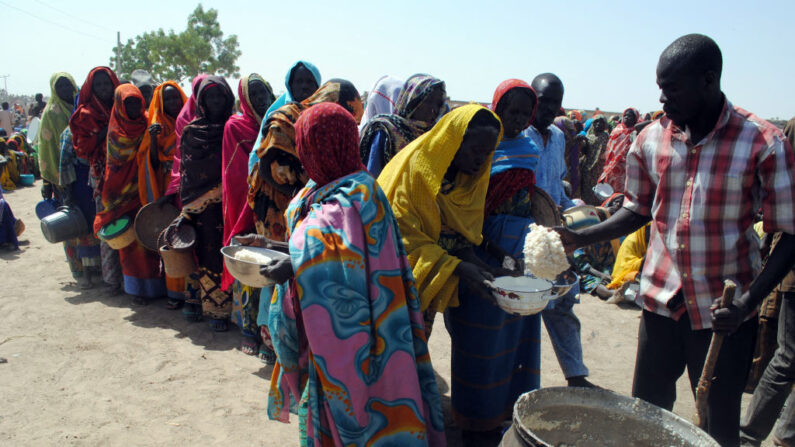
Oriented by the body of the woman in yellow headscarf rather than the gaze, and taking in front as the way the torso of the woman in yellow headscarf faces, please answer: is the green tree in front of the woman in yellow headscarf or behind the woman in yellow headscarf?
behind

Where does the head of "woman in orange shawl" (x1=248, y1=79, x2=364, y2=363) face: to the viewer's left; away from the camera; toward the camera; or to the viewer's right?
to the viewer's right

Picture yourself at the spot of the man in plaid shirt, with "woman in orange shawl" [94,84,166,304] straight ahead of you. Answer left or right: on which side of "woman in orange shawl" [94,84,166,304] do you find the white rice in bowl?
left

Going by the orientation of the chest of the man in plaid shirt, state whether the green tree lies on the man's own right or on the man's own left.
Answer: on the man's own right

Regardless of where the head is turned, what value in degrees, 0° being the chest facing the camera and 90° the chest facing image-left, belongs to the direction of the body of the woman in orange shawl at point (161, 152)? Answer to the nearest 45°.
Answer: approximately 315°

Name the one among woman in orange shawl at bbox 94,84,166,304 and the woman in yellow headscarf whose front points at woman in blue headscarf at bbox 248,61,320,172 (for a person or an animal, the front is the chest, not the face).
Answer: the woman in orange shawl

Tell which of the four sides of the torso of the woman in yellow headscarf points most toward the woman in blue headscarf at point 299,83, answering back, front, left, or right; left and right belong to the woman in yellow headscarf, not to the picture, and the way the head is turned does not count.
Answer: back

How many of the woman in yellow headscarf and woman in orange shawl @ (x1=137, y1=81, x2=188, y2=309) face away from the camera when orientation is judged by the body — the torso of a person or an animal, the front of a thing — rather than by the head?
0
